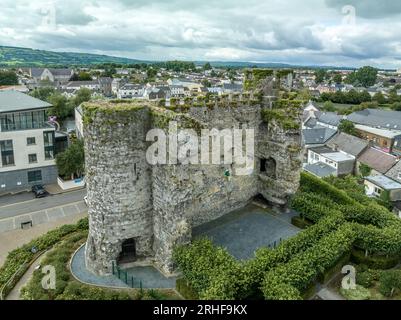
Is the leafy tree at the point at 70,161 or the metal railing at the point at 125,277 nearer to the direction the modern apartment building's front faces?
the metal railing

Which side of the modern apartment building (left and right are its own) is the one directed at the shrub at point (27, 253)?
front

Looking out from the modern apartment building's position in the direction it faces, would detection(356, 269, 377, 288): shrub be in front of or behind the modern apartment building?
in front

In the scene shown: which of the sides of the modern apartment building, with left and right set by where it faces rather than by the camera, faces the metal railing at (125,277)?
front

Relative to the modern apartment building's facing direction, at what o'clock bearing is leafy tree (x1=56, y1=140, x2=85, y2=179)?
The leafy tree is roughly at 10 o'clock from the modern apartment building.

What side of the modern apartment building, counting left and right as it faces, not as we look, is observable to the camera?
front

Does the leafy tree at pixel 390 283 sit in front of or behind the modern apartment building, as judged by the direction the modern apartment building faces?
in front

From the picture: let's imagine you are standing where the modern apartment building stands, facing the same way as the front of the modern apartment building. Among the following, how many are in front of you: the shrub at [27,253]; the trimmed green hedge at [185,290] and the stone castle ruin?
3

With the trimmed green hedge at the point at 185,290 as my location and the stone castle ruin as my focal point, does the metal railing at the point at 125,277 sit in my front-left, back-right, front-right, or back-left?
front-left

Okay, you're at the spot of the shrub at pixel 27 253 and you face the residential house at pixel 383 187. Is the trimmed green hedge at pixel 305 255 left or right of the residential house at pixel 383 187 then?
right

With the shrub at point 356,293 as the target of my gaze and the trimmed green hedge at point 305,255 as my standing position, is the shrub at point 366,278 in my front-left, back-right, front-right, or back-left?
front-left
